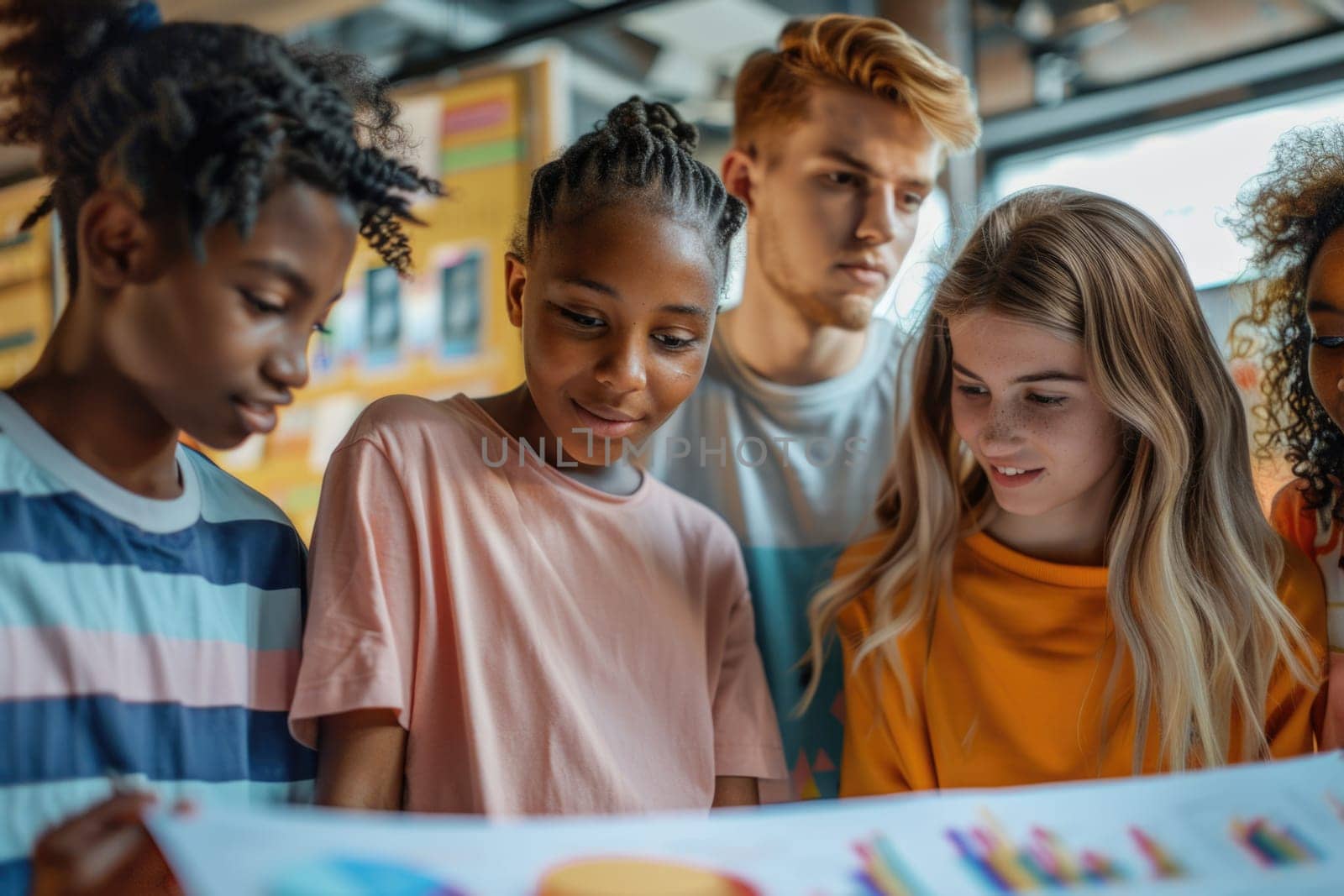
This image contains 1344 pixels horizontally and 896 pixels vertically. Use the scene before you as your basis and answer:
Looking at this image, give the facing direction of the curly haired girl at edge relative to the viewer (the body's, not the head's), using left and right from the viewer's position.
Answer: facing the viewer and to the left of the viewer

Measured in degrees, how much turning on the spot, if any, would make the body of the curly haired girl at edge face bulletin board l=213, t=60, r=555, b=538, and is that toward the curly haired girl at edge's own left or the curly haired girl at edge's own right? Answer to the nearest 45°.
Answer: approximately 45° to the curly haired girl at edge's own right

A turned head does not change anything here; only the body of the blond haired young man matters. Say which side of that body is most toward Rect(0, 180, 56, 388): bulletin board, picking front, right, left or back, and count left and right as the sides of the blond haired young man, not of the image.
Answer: right

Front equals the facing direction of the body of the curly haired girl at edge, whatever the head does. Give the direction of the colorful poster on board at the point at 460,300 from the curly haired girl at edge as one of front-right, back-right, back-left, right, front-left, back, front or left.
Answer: front-right

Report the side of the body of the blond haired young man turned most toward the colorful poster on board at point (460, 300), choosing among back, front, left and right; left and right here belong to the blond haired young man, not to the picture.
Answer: back

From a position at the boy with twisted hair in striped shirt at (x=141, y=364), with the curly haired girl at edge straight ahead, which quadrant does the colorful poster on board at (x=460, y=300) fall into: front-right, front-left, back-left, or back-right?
front-left

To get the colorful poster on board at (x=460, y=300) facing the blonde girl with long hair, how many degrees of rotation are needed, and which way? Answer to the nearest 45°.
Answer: approximately 45° to its left

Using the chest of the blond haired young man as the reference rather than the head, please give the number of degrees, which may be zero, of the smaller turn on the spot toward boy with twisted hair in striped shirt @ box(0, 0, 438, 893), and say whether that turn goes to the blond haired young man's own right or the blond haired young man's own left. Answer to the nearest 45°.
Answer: approximately 90° to the blond haired young man's own right

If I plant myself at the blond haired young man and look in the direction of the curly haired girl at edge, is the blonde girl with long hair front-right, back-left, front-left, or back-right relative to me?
front-right

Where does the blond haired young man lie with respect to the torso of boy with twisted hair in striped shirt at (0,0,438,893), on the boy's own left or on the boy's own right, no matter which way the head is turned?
on the boy's own left

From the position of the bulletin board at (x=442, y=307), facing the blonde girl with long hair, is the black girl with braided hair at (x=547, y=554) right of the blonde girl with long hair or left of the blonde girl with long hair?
right

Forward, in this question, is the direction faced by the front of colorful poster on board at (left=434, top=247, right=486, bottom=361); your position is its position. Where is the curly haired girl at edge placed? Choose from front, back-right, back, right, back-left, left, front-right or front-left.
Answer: front-left

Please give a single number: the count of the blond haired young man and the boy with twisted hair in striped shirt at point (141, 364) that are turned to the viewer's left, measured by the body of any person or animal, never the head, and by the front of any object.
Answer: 0

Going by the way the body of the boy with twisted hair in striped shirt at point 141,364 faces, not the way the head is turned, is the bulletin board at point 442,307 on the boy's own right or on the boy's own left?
on the boy's own left

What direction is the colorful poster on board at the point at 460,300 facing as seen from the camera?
toward the camera

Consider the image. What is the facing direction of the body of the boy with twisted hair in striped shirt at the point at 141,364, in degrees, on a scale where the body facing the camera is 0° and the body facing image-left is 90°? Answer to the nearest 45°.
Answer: approximately 315°

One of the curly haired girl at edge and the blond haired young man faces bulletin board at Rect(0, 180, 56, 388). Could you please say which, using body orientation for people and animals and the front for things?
the curly haired girl at edge
